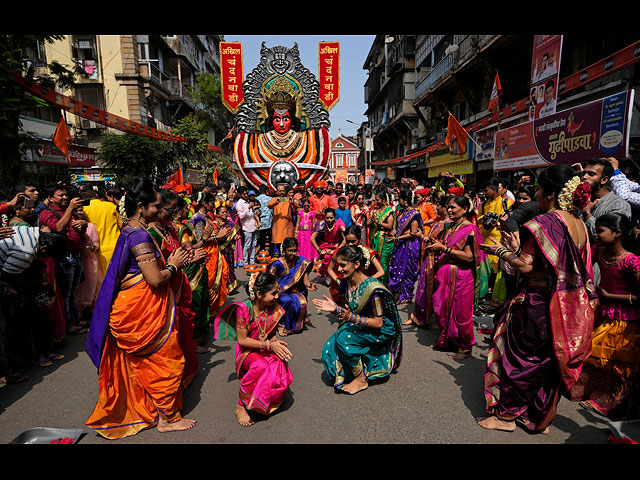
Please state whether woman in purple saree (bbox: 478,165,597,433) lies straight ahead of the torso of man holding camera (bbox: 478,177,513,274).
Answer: no

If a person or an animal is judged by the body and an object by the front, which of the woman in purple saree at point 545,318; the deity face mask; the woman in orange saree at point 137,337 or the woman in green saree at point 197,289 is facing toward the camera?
the deity face mask

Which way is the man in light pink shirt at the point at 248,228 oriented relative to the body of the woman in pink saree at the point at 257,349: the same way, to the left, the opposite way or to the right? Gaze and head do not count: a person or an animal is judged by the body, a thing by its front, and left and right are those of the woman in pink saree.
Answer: the same way

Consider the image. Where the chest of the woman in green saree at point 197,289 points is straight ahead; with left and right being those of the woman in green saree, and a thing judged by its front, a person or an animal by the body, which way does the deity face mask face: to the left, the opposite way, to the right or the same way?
to the right

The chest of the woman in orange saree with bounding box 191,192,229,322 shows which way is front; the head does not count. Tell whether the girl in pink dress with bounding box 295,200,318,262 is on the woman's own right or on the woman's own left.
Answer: on the woman's own left

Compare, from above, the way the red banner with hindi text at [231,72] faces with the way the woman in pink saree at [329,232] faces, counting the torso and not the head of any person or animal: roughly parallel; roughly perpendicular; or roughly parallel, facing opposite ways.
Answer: roughly parallel

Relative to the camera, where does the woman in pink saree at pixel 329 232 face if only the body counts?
toward the camera

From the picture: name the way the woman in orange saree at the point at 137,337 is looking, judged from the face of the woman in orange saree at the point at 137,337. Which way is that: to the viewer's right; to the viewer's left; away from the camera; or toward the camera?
to the viewer's right

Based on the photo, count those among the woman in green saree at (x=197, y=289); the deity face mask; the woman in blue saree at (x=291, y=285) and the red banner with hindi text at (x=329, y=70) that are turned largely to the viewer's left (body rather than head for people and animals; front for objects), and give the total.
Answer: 0

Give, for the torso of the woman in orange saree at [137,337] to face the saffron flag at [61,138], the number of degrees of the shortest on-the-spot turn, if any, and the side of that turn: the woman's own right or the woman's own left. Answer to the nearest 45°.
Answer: approximately 90° to the woman's own left

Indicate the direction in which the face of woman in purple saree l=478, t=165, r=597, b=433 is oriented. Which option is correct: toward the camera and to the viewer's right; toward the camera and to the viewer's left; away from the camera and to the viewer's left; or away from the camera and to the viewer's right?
away from the camera and to the viewer's left

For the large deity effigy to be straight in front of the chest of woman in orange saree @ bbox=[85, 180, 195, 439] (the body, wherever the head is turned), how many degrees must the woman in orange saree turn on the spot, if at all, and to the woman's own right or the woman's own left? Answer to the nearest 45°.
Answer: approximately 45° to the woman's own left

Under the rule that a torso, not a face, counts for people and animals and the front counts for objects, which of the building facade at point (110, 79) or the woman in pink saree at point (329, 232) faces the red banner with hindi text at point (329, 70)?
the building facade

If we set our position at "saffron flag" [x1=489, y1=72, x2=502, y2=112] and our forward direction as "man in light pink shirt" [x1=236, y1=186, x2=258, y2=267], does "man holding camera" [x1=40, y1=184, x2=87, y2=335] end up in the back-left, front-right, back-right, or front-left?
front-left

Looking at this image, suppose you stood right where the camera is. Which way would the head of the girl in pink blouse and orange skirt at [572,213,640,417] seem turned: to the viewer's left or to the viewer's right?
to the viewer's left

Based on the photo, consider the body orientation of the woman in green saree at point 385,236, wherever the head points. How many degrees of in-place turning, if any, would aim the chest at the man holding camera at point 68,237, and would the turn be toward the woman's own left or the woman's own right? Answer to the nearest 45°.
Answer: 0° — they already face them

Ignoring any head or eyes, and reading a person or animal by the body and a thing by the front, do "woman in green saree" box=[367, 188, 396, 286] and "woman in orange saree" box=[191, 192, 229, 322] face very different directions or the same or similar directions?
very different directions

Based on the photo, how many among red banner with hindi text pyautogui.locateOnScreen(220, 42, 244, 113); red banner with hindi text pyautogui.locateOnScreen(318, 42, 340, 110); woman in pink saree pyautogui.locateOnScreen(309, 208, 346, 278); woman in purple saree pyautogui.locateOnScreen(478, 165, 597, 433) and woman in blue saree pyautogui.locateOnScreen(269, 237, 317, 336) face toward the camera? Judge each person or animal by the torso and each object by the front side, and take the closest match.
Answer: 4
